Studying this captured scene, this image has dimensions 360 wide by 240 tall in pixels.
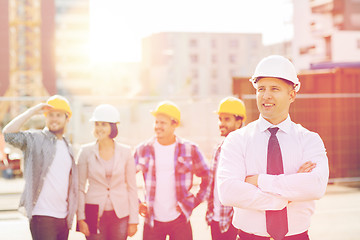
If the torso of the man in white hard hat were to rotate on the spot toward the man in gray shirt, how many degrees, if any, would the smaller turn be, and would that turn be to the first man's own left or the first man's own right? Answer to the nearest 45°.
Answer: approximately 135° to the first man's own right

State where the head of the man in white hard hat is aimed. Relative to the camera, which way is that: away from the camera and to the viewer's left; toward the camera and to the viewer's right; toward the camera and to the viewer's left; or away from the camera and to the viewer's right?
toward the camera and to the viewer's left

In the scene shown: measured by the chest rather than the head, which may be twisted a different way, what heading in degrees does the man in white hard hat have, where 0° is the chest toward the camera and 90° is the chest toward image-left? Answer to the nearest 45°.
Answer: approximately 0°
